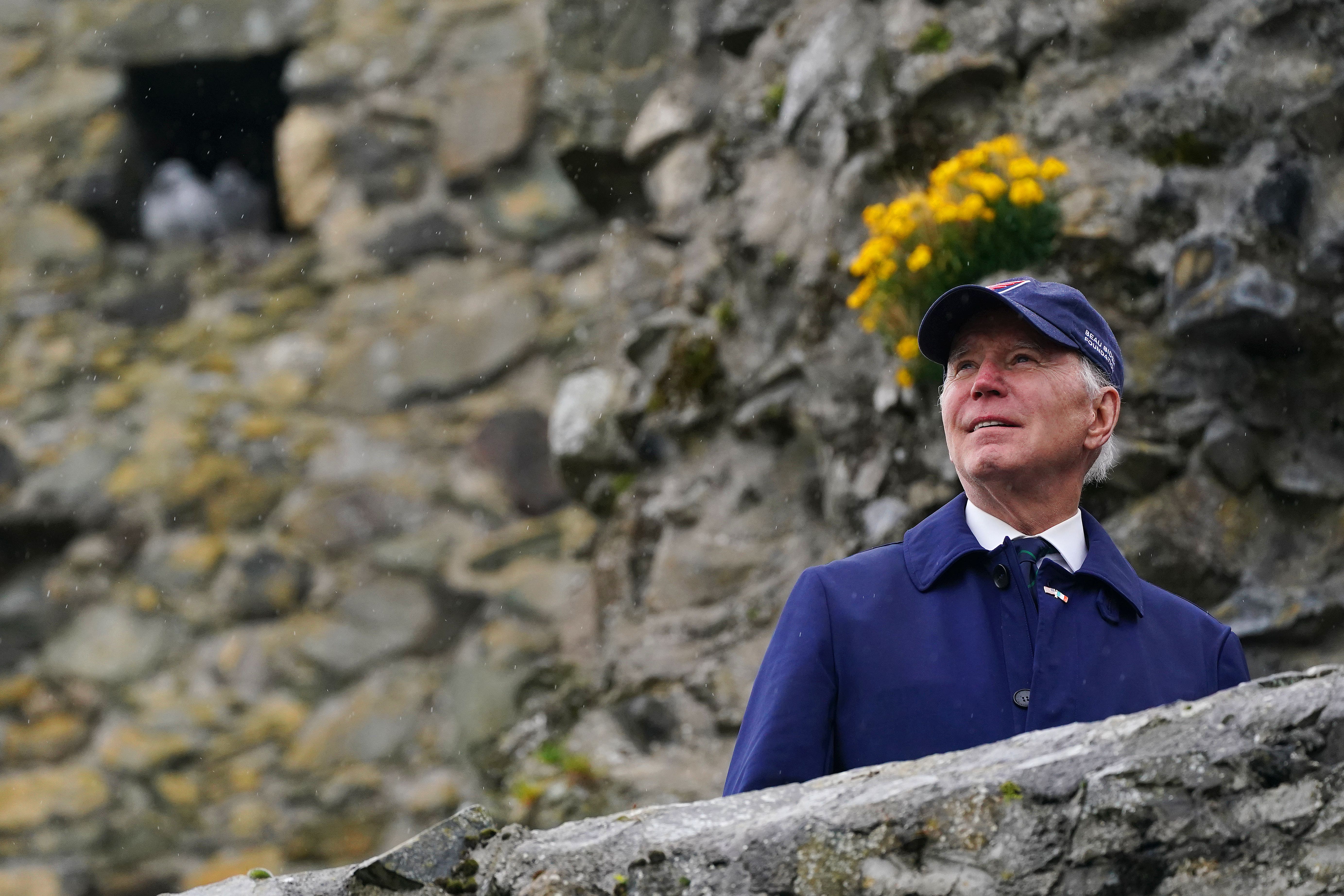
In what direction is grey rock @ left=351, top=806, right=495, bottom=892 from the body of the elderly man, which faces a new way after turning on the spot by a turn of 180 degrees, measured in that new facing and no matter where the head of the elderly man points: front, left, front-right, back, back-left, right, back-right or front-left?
back-left

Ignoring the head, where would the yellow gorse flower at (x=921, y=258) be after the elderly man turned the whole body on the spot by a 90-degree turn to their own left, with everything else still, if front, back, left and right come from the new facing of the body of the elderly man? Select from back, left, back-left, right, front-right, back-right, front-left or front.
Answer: left

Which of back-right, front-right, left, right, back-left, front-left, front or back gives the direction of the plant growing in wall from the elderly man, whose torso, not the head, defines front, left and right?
back

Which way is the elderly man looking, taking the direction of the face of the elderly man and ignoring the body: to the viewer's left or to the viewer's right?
to the viewer's left

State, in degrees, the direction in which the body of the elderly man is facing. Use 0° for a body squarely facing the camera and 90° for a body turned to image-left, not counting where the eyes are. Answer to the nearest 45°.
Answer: approximately 0°
